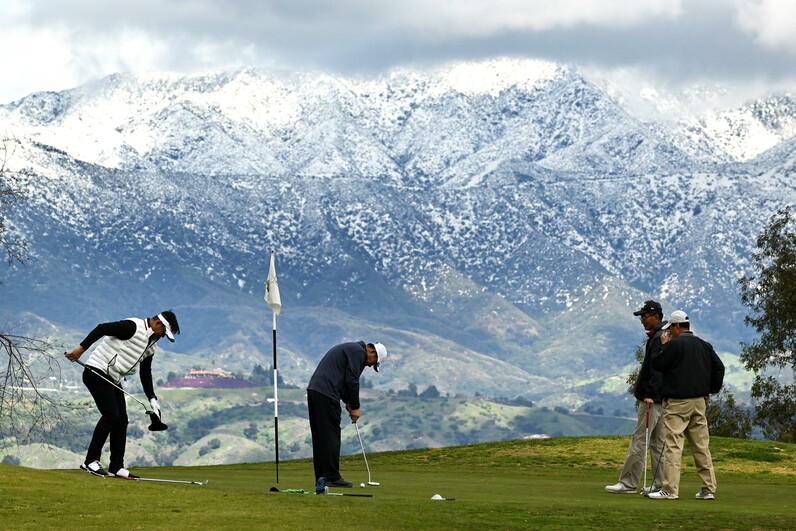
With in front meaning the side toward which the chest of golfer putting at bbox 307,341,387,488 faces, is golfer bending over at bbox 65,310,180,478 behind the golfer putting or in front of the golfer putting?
behind

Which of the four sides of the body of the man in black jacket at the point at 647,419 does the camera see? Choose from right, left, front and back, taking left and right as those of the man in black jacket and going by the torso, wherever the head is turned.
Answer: left

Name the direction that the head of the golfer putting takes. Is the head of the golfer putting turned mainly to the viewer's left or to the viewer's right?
to the viewer's right

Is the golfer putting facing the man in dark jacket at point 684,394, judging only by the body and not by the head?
yes

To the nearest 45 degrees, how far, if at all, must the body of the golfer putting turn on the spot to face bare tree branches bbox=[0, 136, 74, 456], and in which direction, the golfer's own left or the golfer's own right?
approximately 135° to the golfer's own left

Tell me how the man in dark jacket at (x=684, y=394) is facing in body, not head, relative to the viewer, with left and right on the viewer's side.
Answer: facing away from the viewer and to the left of the viewer

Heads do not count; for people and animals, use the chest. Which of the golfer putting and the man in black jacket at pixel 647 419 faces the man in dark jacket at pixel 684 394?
the golfer putting

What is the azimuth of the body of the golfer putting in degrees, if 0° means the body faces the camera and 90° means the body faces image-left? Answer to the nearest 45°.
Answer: approximately 270°

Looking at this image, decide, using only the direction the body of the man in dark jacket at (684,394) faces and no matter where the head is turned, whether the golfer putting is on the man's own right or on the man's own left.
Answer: on the man's own left

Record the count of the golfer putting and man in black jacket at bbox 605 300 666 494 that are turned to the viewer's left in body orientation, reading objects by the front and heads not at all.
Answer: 1

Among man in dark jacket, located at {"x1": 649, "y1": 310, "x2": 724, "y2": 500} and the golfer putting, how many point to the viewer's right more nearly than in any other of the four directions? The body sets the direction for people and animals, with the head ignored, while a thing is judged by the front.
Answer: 1
